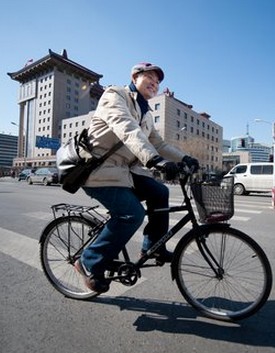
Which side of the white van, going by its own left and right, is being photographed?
left

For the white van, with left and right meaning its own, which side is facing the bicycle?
left

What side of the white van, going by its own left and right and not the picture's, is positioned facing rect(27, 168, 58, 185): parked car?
front

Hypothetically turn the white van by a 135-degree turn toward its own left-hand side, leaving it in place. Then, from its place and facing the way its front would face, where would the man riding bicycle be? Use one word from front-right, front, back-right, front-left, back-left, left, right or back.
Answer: front-right

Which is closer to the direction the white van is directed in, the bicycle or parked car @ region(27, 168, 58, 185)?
the parked car

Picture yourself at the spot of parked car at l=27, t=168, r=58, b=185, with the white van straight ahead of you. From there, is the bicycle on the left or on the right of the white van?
right
